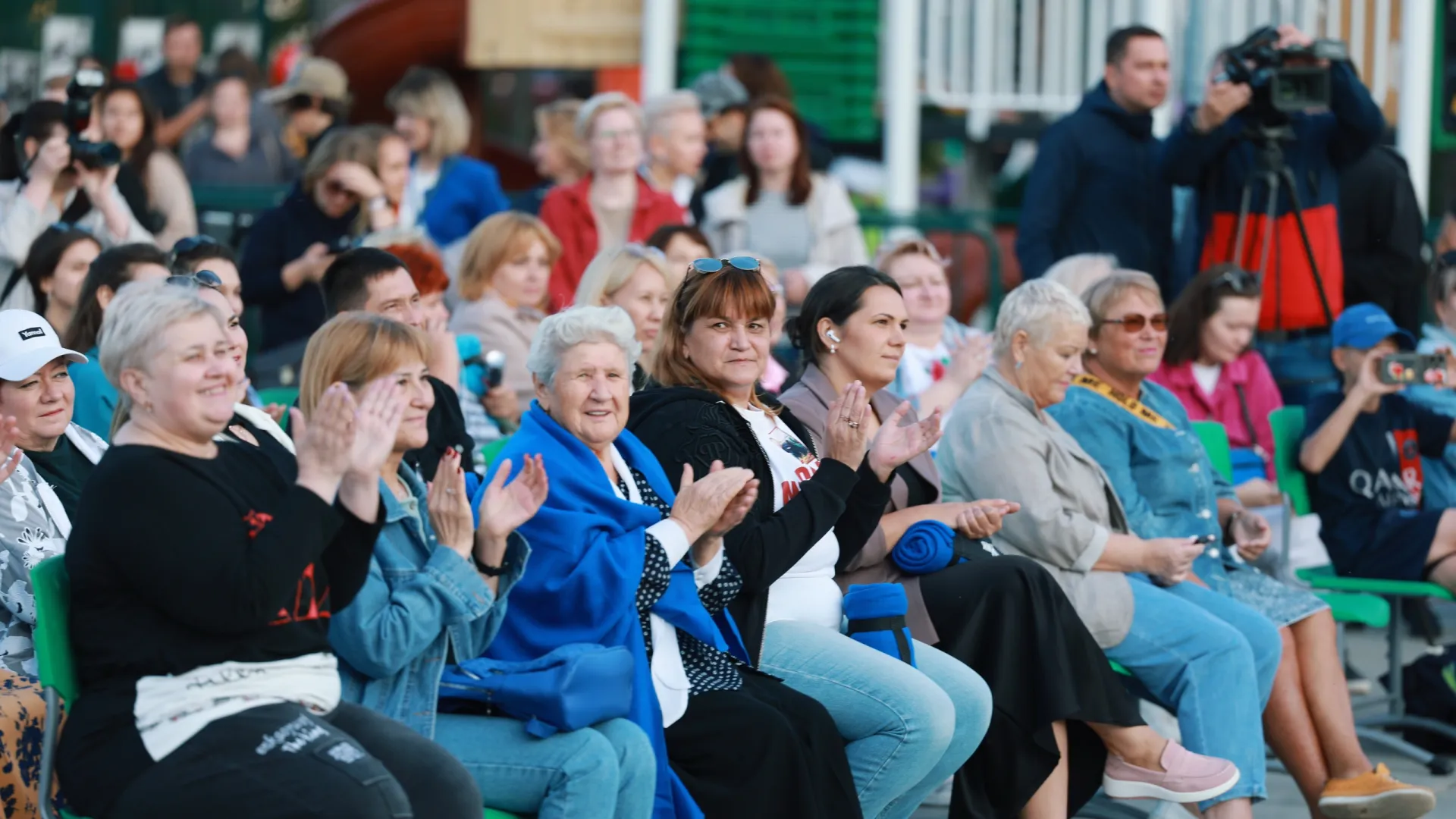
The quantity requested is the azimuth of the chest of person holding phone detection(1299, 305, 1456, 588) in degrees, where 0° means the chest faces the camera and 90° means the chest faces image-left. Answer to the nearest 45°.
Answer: approximately 315°

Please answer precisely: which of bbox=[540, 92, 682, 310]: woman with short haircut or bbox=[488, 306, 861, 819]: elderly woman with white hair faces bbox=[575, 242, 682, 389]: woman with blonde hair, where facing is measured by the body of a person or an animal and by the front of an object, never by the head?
bbox=[540, 92, 682, 310]: woman with short haircut

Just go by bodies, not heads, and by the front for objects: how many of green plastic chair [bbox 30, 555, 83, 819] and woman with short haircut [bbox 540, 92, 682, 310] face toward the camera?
1

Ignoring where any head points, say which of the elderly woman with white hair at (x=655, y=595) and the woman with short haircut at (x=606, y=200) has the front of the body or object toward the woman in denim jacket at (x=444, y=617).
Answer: the woman with short haircut

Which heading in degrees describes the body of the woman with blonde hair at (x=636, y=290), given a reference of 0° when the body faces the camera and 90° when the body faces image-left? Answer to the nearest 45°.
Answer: approximately 315°

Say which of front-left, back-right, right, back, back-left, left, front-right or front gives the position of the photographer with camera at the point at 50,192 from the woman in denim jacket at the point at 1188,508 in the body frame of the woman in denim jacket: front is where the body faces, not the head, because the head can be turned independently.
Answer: back-right

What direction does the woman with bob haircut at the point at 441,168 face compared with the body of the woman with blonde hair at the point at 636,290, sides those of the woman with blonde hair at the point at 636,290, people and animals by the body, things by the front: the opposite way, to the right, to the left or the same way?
to the right
